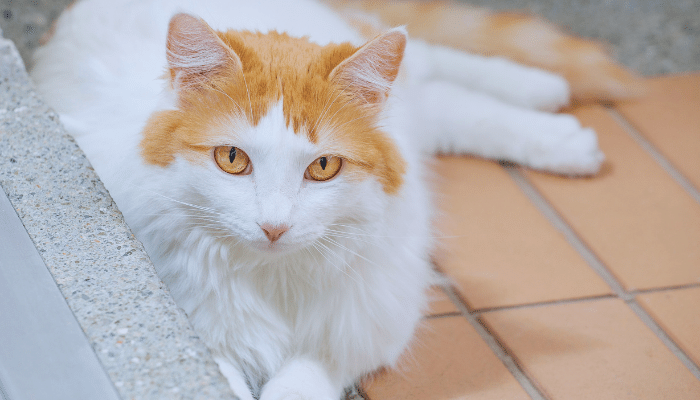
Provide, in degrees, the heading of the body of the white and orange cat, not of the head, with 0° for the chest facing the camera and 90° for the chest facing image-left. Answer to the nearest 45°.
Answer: approximately 0°
